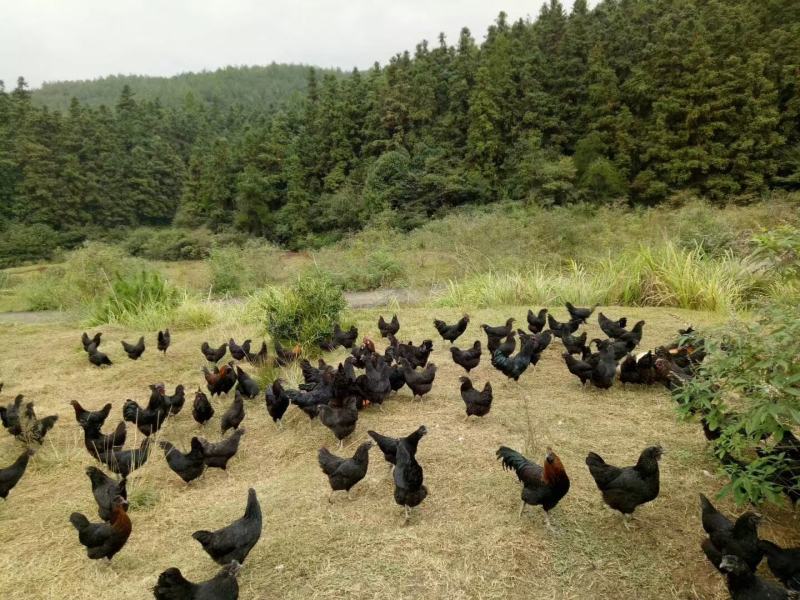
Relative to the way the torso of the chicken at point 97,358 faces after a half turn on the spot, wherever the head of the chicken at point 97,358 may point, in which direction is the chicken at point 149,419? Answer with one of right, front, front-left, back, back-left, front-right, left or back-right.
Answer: right

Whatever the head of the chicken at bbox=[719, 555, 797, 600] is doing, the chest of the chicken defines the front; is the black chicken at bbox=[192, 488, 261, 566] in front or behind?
in front

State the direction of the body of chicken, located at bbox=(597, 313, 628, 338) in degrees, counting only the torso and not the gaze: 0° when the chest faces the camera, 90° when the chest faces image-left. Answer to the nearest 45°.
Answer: approximately 90°

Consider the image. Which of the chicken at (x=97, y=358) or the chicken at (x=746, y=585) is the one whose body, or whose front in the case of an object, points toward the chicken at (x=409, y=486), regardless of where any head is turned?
the chicken at (x=746, y=585)

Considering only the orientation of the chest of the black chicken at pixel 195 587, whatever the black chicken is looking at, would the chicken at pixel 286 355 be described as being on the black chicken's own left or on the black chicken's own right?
on the black chicken's own left

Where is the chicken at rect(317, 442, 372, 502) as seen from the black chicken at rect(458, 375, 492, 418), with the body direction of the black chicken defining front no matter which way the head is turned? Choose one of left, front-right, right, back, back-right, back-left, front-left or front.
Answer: front-left

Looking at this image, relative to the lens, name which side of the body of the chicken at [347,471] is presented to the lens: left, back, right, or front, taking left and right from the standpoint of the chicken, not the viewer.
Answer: right

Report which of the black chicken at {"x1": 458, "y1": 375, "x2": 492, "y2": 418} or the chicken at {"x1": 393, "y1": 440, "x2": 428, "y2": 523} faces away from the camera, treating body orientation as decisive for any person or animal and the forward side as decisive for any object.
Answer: the chicken

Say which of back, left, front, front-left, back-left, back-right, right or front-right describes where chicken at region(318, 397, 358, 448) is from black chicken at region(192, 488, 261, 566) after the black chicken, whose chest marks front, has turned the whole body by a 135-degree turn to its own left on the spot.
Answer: right

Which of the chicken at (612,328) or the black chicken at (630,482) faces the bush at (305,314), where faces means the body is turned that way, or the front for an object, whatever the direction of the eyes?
the chicken

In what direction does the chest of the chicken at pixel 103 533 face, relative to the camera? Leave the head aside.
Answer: to the viewer's right
